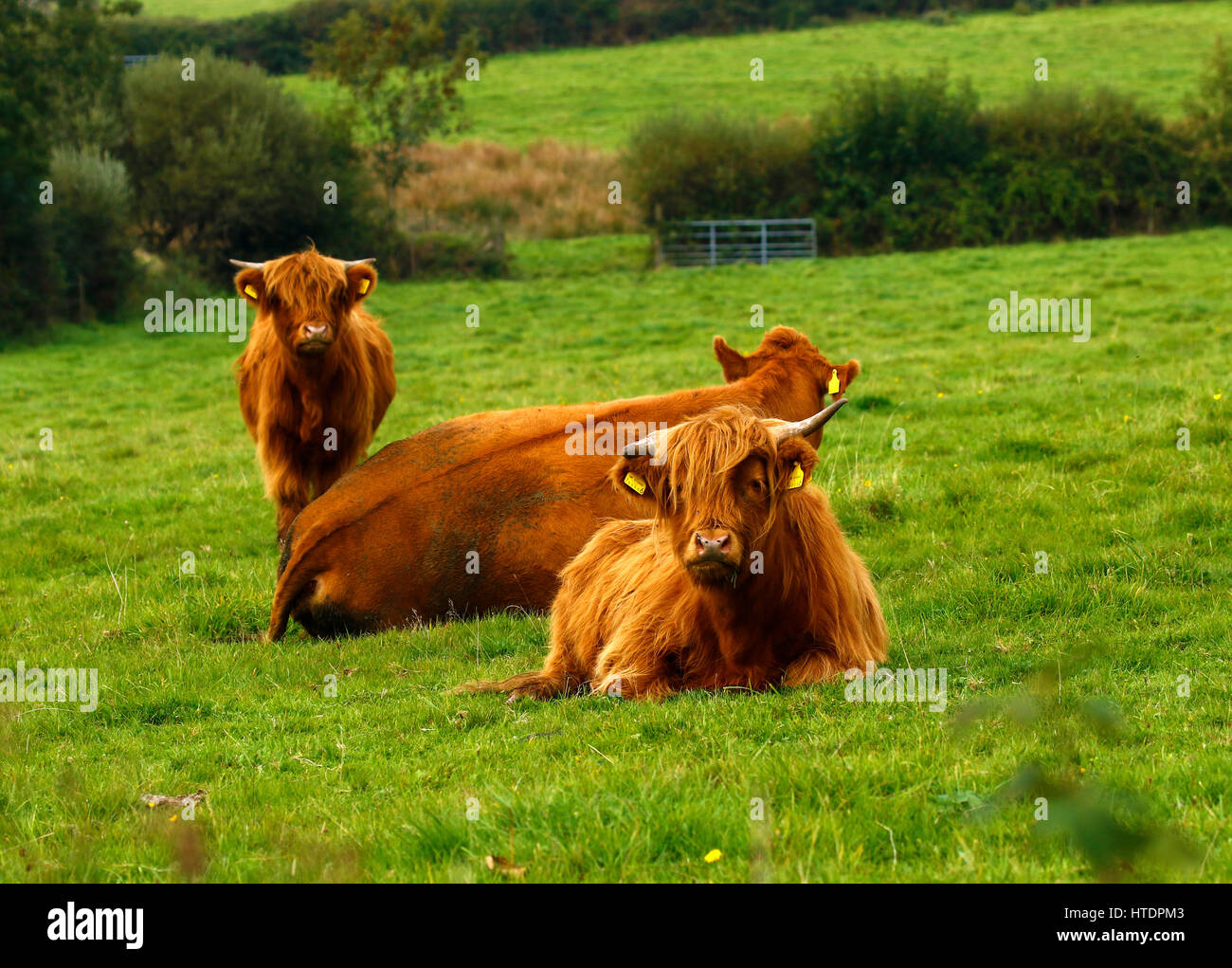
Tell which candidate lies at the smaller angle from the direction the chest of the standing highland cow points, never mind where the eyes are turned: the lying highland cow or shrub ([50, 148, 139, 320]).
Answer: the lying highland cow

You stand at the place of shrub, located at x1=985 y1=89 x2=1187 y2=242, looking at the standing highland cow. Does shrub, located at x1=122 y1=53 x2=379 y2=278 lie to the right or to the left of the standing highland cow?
right

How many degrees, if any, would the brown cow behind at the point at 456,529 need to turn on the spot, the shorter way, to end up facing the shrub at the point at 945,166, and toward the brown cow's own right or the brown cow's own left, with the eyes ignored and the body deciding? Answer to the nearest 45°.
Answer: approximately 45° to the brown cow's own left

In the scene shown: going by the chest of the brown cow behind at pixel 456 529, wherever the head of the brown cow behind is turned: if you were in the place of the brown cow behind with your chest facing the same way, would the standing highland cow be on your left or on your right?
on your left

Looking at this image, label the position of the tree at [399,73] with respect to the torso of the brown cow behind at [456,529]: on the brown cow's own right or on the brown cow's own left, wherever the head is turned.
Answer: on the brown cow's own left

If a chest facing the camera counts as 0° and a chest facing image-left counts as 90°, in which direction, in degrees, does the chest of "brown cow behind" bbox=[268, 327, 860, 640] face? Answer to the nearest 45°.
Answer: approximately 225°

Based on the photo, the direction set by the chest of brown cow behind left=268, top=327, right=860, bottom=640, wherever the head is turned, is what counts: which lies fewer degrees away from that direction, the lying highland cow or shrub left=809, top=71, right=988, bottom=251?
the shrub

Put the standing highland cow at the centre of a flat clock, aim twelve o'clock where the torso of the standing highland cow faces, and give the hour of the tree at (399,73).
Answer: The tree is roughly at 6 o'clock from the standing highland cow.

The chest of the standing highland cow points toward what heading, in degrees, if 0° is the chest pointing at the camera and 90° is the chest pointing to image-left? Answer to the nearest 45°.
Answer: approximately 0°

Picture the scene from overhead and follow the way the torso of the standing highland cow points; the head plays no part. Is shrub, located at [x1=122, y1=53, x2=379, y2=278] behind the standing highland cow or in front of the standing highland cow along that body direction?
behind

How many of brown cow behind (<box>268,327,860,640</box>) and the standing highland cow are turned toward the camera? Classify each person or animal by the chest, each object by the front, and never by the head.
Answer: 1

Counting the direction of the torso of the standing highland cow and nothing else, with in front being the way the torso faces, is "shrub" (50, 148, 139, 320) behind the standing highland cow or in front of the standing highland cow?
behind
